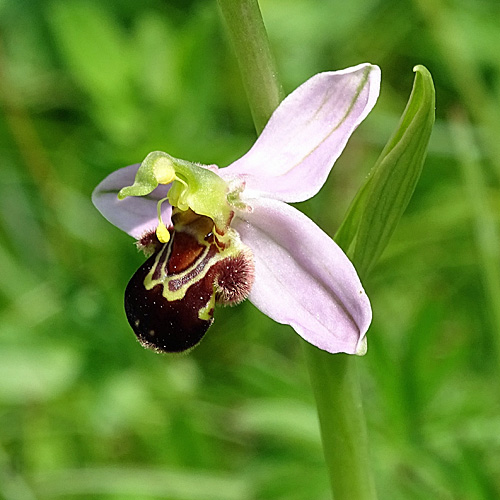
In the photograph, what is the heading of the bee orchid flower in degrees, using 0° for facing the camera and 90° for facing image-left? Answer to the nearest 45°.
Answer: approximately 45°
